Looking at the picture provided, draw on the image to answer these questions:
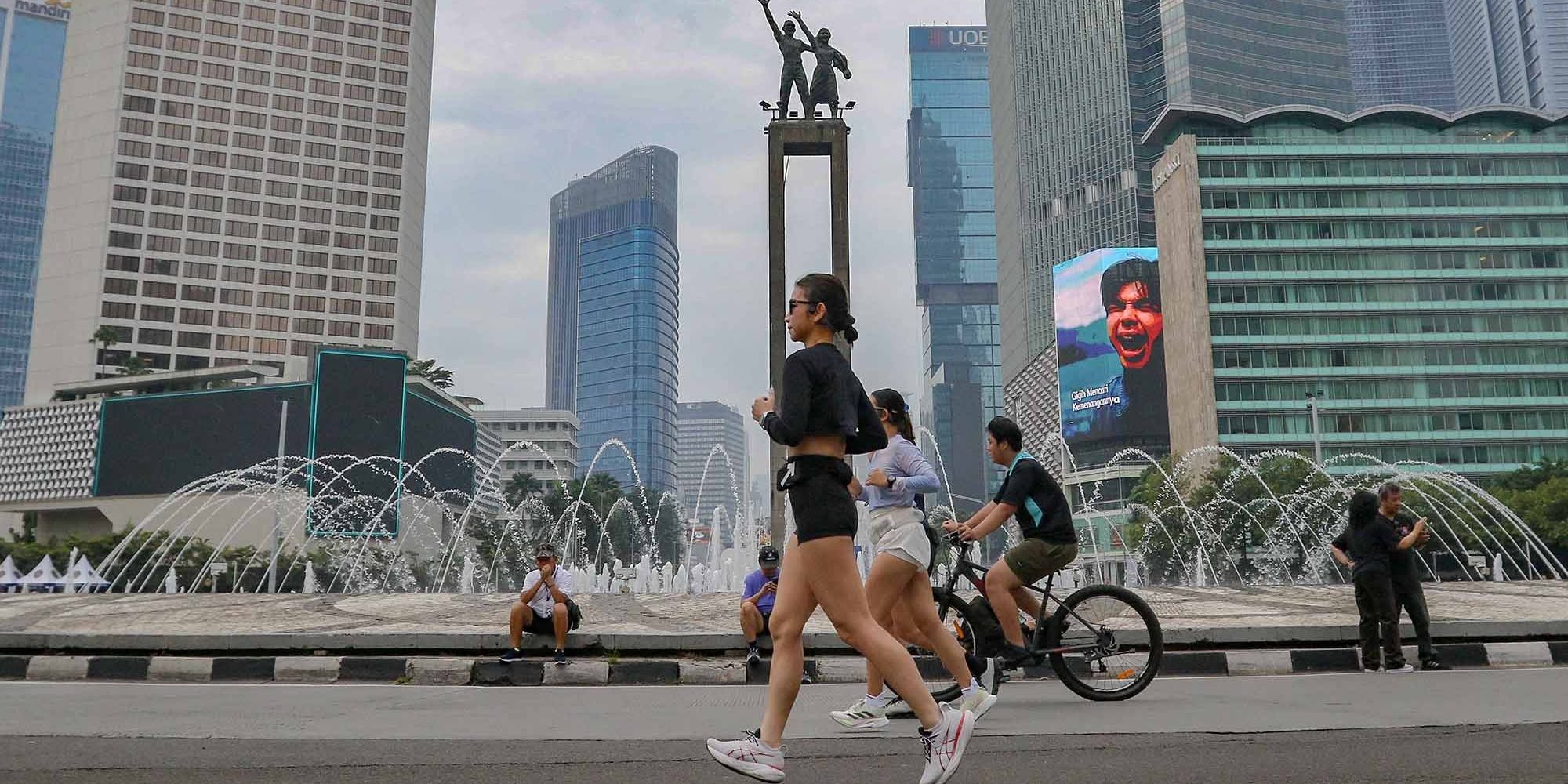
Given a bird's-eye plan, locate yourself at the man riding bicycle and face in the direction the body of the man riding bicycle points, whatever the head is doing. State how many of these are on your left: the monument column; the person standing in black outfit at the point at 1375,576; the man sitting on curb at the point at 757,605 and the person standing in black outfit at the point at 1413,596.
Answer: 0

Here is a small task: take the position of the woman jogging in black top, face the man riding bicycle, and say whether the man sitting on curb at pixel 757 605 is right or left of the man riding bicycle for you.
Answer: left

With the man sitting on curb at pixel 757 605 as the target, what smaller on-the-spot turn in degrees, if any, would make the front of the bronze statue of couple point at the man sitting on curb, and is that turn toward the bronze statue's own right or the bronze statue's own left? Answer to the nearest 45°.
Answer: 0° — it already faces them

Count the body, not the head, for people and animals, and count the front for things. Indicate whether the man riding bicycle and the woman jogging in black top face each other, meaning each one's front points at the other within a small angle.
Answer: no

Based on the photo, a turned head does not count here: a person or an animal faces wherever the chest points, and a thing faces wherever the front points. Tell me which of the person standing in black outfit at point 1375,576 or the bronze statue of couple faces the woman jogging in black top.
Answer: the bronze statue of couple

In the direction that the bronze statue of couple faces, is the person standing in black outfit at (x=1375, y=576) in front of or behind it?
in front

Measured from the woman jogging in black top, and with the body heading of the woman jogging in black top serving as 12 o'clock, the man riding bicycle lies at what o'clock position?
The man riding bicycle is roughly at 4 o'clock from the woman jogging in black top.

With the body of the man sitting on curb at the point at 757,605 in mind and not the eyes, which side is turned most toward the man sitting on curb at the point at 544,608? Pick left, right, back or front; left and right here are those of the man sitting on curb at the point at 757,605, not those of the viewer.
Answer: right

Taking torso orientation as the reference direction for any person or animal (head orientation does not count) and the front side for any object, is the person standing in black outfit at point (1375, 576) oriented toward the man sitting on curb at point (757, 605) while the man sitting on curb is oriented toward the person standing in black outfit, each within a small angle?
no

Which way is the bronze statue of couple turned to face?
toward the camera

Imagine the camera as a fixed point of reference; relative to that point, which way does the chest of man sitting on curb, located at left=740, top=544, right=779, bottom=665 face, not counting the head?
toward the camera

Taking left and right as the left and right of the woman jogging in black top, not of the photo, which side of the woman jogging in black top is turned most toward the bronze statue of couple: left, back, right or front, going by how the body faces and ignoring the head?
right

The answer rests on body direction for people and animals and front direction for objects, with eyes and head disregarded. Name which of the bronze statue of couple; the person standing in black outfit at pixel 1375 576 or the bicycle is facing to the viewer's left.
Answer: the bicycle

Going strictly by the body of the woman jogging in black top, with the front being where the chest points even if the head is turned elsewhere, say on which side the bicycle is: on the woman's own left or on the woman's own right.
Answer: on the woman's own right

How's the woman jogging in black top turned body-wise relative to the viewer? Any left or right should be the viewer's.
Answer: facing to the left of the viewer

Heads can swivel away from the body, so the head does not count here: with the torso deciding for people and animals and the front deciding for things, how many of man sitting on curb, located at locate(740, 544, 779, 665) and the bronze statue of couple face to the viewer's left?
0

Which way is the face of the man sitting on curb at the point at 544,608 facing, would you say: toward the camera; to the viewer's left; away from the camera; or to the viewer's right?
toward the camera

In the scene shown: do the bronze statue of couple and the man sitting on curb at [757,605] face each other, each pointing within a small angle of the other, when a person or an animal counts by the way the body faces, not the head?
no

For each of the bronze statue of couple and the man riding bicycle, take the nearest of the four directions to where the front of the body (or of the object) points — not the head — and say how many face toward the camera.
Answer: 1

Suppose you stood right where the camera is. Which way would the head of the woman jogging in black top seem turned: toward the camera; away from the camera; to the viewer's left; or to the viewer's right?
to the viewer's left
